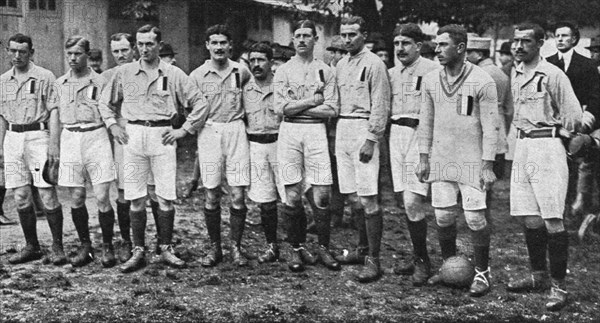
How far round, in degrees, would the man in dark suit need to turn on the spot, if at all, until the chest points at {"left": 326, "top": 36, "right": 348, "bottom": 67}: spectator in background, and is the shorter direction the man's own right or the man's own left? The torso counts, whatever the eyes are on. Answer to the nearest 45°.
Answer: approximately 45° to the man's own right

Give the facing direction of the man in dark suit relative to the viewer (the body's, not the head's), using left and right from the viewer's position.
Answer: facing the viewer and to the left of the viewer
